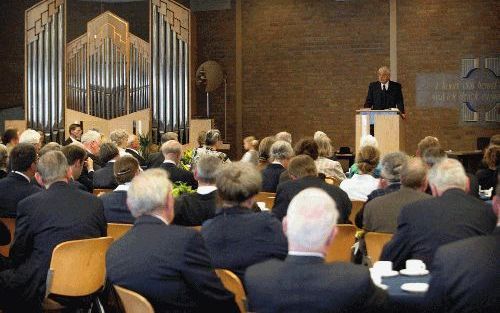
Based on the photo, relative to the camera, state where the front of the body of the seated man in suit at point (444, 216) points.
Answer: away from the camera

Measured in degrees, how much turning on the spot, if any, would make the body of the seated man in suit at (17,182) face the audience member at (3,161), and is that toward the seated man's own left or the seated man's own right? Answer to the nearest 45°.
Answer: approximately 45° to the seated man's own left

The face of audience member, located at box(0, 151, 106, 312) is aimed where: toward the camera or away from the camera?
away from the camera

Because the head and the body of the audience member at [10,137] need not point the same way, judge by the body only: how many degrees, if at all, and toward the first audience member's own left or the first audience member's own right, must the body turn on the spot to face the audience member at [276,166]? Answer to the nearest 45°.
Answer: approximately 90° to the first audience member's own right

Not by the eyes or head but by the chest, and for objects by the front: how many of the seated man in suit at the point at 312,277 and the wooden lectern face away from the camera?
1

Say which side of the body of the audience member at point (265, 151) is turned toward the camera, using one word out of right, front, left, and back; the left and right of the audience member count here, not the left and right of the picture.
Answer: back

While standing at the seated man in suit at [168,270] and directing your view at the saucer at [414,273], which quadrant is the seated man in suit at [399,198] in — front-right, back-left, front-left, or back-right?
front-left

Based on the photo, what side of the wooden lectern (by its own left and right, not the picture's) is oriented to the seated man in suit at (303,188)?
front

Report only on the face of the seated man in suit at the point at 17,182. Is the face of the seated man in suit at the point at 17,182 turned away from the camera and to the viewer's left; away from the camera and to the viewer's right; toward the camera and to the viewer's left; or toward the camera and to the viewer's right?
away from the camera and to the viewer's right

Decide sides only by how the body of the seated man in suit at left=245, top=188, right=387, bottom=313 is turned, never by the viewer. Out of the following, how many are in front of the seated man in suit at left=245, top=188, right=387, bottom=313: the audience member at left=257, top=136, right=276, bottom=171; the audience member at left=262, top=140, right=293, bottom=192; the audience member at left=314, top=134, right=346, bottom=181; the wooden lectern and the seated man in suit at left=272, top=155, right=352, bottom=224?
5

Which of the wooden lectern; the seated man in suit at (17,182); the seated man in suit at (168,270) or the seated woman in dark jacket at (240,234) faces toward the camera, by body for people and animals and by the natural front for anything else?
the wooden lectern

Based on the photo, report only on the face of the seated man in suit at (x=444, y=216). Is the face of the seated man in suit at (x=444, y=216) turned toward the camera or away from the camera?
away from the camera

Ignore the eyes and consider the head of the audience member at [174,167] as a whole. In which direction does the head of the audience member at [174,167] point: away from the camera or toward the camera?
away from the camera

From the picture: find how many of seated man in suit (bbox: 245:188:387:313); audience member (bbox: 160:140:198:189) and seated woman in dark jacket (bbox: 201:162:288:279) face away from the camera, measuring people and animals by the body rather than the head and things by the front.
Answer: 3

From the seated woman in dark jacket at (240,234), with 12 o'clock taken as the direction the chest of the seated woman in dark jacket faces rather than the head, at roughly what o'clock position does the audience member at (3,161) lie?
The audience member is roughly at 11 o'clock from the seated woman in dark jacket.

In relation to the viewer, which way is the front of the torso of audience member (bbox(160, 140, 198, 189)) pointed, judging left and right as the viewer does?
facing away from the viewer

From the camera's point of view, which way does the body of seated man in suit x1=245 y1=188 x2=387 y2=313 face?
away from the camera
